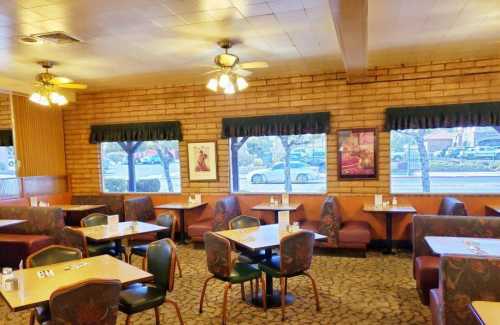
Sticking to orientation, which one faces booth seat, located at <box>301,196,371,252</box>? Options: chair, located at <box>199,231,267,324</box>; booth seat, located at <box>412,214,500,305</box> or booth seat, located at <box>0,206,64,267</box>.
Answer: chair, located at <box>199,231,267,324</box>

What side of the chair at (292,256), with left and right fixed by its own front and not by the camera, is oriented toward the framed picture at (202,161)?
front

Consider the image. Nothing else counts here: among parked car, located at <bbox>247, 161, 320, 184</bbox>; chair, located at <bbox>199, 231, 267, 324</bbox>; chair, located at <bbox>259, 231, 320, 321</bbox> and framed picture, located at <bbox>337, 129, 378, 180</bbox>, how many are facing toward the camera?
1

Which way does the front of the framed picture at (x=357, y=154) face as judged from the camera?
facing the viewer

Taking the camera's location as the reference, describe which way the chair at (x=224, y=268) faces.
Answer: facing away from the viewer and to the right of the viewer

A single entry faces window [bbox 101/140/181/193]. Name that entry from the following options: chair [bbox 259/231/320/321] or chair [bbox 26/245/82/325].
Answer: chair [bbox 259/231/320/321]

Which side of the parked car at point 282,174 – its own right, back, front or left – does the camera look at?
left

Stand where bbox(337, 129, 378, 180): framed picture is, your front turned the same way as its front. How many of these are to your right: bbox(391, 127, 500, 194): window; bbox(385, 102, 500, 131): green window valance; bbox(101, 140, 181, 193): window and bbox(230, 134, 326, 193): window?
2

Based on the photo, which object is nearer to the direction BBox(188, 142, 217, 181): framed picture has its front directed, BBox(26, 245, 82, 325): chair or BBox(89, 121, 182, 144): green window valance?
the chair
